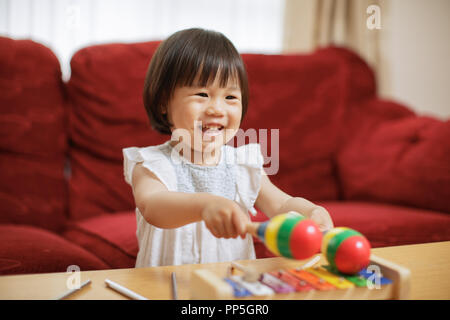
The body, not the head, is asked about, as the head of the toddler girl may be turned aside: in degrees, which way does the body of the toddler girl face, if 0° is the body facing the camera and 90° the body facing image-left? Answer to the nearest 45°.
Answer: approximately 315°

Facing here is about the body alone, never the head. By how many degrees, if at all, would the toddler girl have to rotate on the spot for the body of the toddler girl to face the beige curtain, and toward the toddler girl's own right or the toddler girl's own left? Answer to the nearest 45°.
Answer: approximately 135° to the toddler girl's own left
